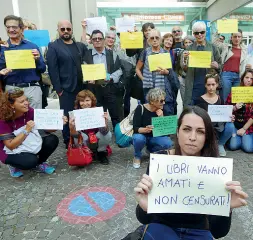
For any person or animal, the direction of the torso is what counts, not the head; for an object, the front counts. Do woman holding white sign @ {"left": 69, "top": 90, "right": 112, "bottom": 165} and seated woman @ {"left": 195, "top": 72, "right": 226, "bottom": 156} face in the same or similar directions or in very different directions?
same or similar directions

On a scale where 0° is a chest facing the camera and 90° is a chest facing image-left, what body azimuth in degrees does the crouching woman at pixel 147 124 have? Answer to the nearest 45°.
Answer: approximately 315°

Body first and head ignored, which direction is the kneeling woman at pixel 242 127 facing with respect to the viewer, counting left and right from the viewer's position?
facing the viewer

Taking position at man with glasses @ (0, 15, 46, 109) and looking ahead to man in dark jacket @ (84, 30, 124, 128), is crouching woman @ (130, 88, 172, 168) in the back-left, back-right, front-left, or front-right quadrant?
front-right

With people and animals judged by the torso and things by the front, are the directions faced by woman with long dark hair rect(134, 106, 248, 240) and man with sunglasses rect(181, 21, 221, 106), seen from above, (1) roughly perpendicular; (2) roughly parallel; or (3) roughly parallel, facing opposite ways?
roughly parallel

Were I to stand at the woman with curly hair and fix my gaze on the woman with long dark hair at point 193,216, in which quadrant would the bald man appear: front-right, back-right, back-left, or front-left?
back-left

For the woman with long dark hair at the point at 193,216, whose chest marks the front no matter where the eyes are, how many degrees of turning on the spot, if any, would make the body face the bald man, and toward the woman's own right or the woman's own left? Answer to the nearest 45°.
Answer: approximately 135° to the woman's own right

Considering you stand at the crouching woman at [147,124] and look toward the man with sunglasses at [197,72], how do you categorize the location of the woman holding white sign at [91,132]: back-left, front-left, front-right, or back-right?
back-left

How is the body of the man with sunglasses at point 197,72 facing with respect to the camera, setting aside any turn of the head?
toward the camera

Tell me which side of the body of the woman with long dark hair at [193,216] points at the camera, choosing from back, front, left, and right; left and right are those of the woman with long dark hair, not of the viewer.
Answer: front

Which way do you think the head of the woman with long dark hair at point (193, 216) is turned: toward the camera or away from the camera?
toward the camera
